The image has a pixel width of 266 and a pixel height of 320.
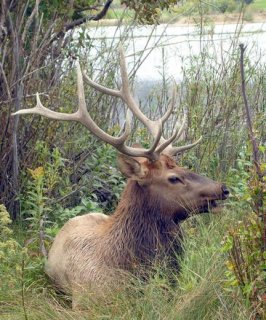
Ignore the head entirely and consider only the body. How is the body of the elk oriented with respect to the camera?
to the viewer's right
